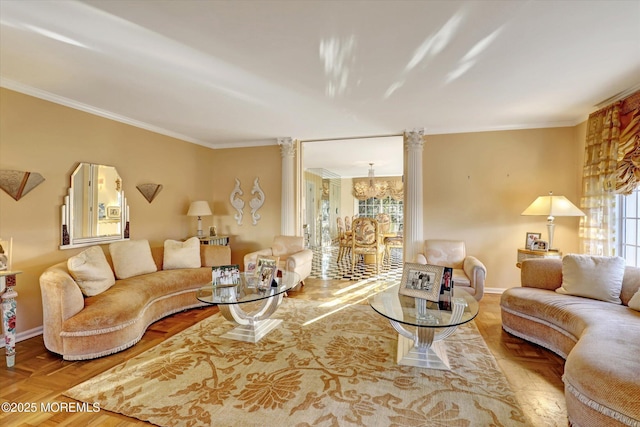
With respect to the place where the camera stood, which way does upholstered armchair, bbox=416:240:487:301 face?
facing the viewer

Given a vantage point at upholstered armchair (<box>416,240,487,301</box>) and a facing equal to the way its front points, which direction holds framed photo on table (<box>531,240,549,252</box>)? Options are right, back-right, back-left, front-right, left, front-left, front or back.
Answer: left

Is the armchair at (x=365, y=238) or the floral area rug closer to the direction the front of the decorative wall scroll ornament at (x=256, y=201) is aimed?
the floral area rug

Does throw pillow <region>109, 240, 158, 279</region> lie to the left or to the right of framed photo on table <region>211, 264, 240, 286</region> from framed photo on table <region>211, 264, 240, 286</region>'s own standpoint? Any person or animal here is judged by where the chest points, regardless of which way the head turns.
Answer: on its right

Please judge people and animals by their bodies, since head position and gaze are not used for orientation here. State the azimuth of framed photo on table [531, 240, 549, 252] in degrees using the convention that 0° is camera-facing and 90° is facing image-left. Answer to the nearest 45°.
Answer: approximately 0°

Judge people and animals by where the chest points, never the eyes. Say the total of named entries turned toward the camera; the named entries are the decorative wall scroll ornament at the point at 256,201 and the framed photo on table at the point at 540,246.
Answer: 2

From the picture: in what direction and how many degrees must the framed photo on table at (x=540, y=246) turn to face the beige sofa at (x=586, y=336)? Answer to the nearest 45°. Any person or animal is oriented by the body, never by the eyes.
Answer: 0° — it already faces it

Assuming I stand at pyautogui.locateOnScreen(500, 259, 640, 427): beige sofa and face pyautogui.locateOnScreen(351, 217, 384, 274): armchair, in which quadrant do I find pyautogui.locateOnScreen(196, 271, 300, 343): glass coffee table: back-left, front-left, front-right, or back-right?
front-left

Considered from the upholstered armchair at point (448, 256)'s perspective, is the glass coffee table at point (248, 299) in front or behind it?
in front

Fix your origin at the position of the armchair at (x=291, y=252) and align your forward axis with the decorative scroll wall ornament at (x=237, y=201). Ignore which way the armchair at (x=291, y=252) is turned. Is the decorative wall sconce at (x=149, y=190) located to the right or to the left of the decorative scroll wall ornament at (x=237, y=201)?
left

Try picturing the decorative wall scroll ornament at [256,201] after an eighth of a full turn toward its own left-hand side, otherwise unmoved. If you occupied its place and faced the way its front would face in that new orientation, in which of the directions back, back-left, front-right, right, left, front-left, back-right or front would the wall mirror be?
right

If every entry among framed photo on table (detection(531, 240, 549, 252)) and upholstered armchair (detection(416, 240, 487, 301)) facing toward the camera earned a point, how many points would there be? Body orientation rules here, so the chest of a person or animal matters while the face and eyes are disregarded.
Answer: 2

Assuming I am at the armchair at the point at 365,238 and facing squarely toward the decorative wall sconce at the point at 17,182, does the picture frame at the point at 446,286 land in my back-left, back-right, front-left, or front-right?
front-left

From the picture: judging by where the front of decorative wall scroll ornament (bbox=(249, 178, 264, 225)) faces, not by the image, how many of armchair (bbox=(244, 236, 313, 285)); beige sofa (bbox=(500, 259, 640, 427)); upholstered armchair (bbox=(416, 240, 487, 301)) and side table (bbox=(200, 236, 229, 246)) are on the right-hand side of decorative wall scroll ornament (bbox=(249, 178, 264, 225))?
1

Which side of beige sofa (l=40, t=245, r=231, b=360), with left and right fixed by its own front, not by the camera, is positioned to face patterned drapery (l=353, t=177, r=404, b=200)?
left

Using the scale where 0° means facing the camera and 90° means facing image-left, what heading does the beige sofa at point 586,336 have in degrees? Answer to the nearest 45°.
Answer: approximately 45°

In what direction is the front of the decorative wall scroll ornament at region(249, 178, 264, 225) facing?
toward the camera

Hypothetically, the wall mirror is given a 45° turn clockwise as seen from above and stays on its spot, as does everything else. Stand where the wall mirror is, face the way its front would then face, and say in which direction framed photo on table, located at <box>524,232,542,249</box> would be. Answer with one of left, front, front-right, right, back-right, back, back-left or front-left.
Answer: front-left

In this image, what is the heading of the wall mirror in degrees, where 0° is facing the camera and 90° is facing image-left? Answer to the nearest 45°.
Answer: approximately 315°

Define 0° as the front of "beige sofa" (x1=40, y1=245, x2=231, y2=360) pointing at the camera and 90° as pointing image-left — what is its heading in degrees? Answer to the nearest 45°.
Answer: approximately 315°

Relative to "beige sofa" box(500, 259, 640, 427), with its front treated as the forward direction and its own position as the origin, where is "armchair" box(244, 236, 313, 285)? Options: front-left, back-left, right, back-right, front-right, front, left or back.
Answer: front-right

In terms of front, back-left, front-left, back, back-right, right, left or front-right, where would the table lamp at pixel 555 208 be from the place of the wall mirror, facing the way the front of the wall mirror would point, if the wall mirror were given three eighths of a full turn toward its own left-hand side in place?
back-right
